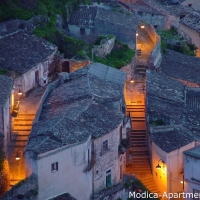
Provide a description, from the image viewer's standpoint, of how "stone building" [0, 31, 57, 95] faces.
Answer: facing the viewer and to the right of the viewer

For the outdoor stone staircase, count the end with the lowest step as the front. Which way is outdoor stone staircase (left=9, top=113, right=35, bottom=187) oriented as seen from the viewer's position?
toward the camera

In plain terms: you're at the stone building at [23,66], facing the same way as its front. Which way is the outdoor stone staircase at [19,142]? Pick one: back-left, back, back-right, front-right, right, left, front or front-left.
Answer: front-right

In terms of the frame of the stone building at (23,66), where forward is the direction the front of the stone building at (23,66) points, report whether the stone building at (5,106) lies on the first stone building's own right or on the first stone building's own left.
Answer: on the first stone building's own right

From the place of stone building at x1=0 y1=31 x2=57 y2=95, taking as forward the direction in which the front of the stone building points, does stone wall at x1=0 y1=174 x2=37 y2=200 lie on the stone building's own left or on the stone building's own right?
on the stone building's own right

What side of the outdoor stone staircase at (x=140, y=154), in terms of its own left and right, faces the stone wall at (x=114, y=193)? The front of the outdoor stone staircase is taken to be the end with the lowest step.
front

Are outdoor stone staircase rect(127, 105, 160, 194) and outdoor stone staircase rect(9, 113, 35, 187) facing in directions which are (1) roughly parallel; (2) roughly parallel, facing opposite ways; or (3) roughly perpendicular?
roughly parallel

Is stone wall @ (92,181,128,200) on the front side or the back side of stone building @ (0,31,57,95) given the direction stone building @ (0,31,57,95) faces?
on the front side

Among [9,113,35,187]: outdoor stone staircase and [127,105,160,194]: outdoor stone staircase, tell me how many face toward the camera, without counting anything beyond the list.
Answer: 2

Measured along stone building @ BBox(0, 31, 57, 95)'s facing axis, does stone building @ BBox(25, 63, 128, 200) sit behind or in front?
in front

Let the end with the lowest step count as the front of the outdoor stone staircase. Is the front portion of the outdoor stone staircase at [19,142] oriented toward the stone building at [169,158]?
no

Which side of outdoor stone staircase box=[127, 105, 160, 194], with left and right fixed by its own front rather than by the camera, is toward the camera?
front

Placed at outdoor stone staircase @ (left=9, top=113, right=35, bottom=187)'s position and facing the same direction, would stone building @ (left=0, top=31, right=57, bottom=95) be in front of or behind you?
behind
